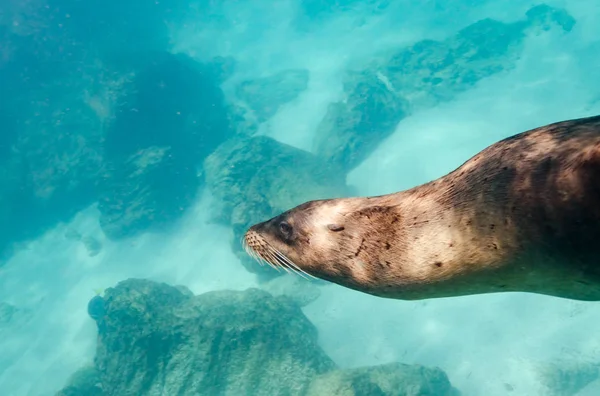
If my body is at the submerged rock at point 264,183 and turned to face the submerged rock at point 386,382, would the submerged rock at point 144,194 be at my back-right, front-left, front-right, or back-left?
back-right

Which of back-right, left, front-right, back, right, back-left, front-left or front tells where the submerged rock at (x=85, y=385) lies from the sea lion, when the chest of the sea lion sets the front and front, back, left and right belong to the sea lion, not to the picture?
front-right

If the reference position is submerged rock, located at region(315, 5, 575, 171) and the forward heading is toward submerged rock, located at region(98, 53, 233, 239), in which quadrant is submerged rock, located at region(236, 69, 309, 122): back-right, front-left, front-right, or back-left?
front-right

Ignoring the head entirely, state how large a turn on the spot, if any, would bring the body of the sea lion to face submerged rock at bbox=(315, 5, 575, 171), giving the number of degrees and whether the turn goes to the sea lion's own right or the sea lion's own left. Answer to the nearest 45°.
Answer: approximately 90° to the sea lion's own right

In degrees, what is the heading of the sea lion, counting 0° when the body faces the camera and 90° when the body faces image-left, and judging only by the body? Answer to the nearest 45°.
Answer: approximately 90°
